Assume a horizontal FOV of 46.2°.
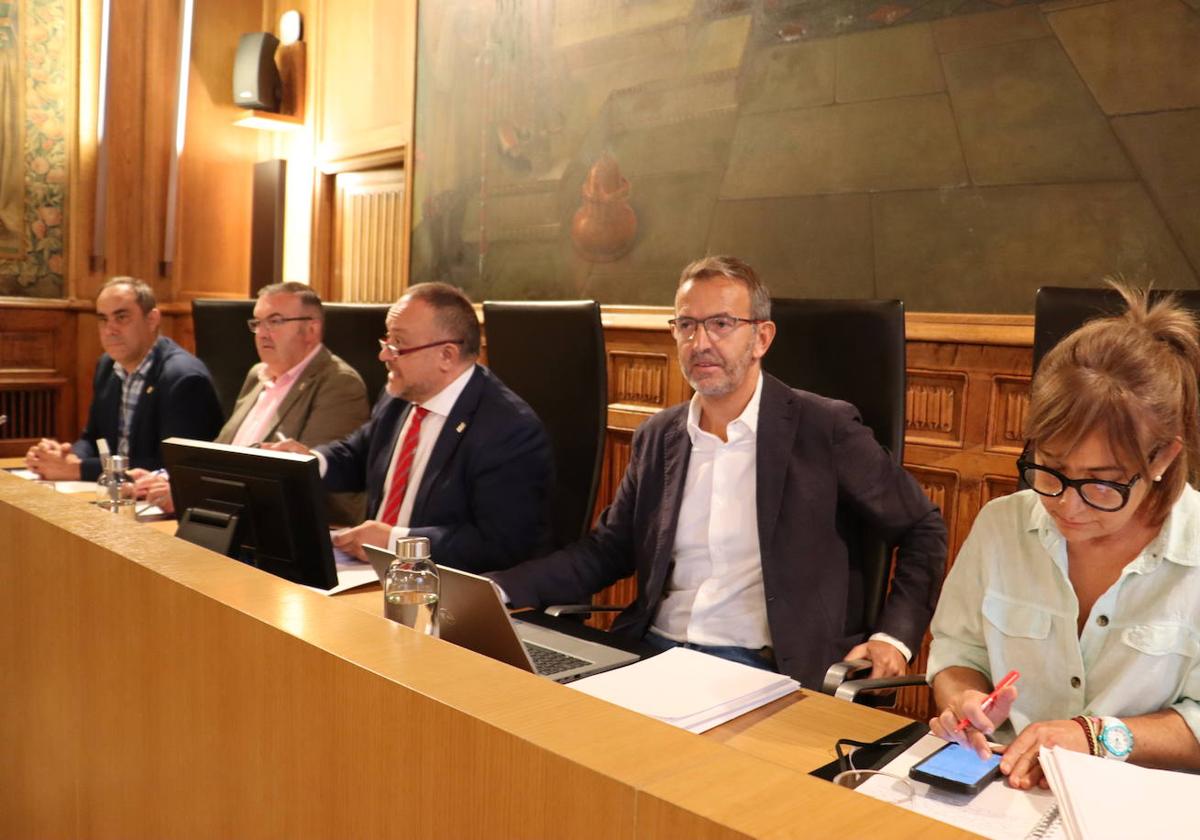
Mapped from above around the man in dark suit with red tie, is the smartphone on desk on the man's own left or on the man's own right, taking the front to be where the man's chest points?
on the man's own left

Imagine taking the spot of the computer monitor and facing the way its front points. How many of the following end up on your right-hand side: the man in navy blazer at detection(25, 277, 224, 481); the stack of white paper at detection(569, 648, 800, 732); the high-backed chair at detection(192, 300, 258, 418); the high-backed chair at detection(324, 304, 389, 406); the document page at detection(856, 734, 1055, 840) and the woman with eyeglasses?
3

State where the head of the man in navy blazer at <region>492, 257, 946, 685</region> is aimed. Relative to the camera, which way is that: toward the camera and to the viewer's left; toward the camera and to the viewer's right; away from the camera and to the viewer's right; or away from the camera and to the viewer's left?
toward the camera and to the viewer's left

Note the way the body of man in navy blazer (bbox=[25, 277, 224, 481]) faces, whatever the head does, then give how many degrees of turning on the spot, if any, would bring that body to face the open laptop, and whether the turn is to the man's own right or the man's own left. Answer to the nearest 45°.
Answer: approximately 45° to the man's own left

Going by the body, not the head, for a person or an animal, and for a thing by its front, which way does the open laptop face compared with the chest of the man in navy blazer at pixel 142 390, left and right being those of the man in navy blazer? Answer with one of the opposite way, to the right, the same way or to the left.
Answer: the opposite way

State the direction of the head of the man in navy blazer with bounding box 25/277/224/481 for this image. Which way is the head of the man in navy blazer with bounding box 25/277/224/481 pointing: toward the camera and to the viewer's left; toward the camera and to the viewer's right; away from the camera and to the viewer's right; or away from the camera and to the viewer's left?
toward the camera and to the viewer's left

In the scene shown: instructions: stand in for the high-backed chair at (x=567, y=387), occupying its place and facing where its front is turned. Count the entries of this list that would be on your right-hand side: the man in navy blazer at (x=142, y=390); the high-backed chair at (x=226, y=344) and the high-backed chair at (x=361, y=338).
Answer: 3

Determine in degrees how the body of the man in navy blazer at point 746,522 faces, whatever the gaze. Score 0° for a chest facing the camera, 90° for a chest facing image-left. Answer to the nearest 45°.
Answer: approximately 45°

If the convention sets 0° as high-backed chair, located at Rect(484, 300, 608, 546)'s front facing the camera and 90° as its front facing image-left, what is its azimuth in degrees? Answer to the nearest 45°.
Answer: approximately 45°

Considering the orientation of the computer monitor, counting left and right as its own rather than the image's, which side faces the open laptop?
right

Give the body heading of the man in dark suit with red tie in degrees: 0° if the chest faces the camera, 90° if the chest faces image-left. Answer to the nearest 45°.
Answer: approximately 45°

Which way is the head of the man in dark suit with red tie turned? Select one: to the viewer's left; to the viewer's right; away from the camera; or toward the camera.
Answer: to the viewer's left
